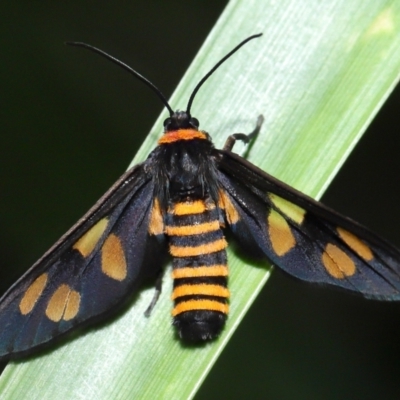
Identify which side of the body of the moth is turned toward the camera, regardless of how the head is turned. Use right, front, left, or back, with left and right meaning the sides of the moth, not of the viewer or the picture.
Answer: back
